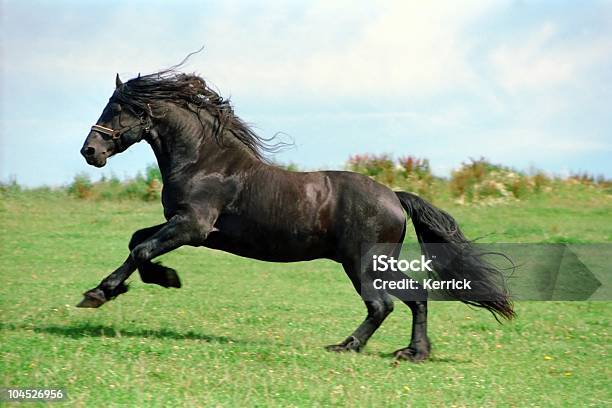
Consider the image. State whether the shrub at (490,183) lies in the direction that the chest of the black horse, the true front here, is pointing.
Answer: no

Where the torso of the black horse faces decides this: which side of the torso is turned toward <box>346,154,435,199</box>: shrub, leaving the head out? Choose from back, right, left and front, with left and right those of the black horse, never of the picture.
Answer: right

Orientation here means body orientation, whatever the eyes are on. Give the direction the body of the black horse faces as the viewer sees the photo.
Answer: to the viewer's left
